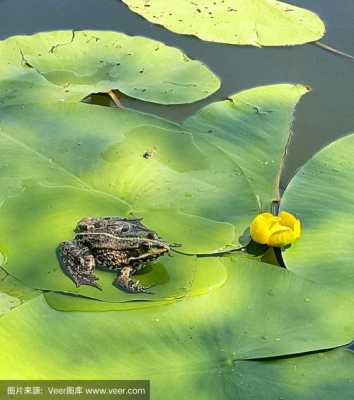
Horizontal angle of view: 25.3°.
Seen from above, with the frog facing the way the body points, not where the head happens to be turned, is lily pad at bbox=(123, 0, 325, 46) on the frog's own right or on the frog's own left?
on the frog's own left

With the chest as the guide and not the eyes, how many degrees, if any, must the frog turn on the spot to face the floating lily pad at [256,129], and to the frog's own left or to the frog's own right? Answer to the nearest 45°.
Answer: approximately 45° to the frog's own left

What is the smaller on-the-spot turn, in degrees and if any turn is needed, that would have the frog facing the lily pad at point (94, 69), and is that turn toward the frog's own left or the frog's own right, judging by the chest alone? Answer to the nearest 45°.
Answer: approximately 90° to the frog's own left

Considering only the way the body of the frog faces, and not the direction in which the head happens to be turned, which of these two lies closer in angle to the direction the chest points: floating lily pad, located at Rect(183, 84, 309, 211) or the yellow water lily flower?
the yellow water lily flower

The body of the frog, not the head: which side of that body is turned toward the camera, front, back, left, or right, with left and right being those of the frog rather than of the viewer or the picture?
right

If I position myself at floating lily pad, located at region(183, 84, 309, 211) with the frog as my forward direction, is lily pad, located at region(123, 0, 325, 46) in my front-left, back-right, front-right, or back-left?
back-right

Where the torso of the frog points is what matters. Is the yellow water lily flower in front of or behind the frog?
in front

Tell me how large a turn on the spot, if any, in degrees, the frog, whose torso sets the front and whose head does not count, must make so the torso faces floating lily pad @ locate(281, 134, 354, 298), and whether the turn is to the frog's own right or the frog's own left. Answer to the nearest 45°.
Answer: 0° — it already faces it

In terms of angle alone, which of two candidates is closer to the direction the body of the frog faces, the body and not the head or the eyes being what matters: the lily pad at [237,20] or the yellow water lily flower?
the yellow water lily flower
